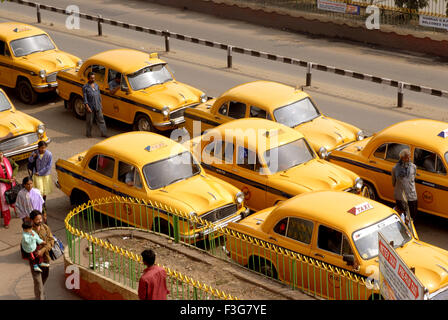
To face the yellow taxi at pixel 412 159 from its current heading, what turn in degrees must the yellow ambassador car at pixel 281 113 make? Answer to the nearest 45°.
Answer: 0° — it already faces it

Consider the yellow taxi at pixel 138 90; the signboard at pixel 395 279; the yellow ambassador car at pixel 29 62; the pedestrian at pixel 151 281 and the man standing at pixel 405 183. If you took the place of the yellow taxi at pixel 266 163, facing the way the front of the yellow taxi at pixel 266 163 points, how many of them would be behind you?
2

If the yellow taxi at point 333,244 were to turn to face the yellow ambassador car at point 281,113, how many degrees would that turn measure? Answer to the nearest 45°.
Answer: approximately 135° to its left

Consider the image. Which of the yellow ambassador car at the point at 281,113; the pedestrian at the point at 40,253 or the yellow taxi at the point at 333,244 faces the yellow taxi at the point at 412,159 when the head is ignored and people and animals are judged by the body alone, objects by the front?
the yellow ambassador car

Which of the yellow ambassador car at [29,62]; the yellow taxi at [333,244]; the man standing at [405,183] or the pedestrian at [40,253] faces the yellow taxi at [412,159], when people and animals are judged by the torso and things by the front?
the yellow ambassador car

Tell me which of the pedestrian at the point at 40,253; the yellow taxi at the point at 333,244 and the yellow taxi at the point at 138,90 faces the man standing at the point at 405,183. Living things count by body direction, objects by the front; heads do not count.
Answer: the yellow taxi at the point at 138,90

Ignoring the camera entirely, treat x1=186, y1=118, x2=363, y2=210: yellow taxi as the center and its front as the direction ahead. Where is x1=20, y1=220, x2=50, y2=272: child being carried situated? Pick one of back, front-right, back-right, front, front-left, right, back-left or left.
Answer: right

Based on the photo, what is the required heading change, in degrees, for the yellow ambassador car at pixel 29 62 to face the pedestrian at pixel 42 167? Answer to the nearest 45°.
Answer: approximately 45° to its right

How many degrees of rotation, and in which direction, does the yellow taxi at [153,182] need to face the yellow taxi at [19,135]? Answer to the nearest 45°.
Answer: approximately 180°

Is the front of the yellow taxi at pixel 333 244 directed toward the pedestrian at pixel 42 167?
no

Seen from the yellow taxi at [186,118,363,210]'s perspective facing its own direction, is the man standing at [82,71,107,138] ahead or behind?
behind

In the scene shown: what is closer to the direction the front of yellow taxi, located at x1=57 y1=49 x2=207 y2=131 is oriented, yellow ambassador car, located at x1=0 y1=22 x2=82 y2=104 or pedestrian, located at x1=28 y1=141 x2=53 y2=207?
the pedestrian

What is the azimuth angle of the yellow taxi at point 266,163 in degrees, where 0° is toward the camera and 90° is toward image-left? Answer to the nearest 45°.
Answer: approximately 315°

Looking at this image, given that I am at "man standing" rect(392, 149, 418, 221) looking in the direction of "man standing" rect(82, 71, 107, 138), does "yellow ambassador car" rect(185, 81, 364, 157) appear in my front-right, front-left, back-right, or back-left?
front-right

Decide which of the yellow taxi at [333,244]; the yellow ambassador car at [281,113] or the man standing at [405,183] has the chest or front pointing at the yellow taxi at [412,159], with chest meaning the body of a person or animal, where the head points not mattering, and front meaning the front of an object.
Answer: the yellow ambassador car

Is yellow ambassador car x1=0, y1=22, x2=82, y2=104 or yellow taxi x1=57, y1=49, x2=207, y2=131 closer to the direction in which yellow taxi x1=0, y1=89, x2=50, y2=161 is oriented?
the yellow taxi

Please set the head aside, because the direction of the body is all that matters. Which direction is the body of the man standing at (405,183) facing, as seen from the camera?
toward the camera

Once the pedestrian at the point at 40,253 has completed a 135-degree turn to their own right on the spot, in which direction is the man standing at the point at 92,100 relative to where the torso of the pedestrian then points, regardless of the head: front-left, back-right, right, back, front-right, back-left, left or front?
front-right

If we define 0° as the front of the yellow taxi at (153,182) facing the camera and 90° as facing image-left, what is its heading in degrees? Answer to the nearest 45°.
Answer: approximately 315°

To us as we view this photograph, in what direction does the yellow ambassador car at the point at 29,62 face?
facing the viewer and to the right of the viewer

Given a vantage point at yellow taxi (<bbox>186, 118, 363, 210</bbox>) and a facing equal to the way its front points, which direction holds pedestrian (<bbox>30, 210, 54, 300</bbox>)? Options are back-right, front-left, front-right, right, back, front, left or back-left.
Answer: right

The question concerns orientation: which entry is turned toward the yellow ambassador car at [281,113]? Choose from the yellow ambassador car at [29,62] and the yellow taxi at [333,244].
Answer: the yellow ambassador car at [29,62]

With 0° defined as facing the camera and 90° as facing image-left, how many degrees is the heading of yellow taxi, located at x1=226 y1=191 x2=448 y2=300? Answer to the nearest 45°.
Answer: approximately 315°

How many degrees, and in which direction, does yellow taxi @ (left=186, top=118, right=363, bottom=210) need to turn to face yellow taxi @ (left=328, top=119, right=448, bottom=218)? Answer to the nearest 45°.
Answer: approximately 45° to its left
